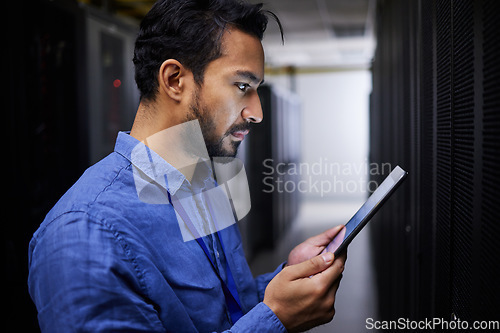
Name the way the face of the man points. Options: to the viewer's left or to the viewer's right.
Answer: to the viewer's right

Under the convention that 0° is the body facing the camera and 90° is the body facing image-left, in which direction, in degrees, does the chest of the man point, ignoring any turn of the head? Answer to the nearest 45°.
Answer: approximately 270°
